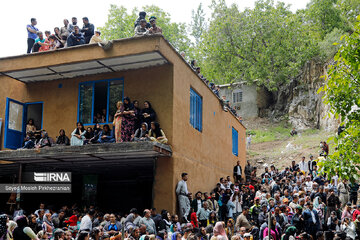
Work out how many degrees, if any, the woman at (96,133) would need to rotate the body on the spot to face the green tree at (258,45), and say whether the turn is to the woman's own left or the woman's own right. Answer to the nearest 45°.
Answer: approximately 90° to the woman's own left

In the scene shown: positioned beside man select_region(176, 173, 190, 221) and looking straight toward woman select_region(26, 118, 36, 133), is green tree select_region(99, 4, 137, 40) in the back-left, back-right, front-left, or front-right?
front-right

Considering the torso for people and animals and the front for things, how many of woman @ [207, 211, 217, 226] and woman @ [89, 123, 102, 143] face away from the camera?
0

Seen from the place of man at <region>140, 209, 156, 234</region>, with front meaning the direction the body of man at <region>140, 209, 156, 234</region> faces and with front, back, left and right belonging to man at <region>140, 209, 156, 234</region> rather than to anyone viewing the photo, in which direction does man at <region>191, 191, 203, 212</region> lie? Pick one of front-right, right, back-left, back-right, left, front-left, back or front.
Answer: left

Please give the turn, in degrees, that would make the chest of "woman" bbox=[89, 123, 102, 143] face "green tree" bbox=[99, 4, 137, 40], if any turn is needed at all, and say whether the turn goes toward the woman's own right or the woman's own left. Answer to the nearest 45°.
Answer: approximately 135° to the woman's own left

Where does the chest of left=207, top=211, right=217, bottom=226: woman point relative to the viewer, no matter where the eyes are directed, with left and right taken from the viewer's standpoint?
facing the viewer and to the left of the viewer

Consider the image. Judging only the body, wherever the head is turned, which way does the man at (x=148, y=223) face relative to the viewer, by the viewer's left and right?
facing the viewer and to the right of the viewer

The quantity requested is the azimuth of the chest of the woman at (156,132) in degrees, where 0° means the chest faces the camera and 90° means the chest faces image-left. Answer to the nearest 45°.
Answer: approximately 315°

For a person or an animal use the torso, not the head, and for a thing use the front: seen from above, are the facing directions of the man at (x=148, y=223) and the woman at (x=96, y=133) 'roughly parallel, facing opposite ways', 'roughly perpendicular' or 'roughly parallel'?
roughly parallel

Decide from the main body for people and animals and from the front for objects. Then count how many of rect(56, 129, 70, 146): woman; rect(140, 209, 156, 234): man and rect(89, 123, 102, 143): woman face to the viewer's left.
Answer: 0

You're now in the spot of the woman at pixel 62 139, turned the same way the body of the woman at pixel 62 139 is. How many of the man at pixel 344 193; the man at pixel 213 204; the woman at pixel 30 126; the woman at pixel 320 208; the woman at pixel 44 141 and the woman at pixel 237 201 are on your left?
4

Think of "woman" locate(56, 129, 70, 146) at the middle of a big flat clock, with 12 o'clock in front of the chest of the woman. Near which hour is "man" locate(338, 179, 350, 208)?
The man is roughly at 9 o'clock from the woman.

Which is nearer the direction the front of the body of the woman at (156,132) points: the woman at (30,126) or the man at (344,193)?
the man

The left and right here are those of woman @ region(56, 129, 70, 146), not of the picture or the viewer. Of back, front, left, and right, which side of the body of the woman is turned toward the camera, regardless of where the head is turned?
front

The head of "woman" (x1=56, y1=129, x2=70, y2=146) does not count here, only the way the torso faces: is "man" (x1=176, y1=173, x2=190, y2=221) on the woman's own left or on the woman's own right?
on the woman's own left
